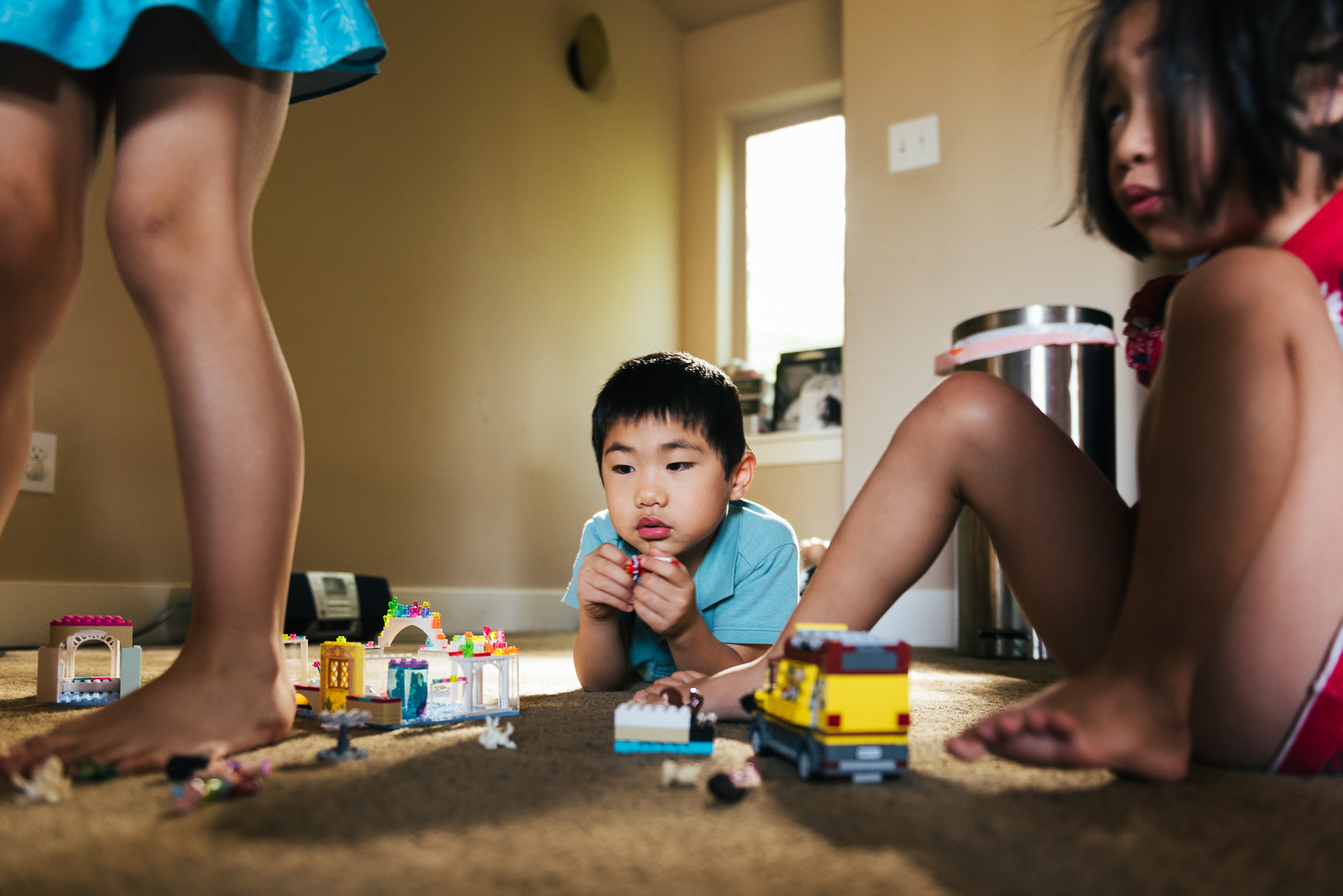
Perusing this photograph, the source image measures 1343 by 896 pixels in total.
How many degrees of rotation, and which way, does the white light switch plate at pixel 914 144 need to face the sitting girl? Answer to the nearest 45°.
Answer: approximately 45° to its left

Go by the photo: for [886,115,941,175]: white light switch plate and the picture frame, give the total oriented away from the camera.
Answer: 0

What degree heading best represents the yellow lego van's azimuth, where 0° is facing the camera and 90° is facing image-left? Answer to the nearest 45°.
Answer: approximately 135°

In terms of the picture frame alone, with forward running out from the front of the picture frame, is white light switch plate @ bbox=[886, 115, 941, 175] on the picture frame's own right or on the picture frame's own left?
on the picture frame's own left

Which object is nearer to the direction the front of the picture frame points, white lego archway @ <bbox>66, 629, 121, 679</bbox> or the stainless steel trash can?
the white lego archway

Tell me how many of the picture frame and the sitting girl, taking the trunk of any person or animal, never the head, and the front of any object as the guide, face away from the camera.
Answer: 0

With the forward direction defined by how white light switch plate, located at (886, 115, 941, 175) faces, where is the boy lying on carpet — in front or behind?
in front

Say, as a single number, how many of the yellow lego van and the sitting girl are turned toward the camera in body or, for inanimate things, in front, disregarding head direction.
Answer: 0

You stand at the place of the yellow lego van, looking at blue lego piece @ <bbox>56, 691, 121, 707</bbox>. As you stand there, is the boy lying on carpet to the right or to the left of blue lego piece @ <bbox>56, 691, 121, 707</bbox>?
right

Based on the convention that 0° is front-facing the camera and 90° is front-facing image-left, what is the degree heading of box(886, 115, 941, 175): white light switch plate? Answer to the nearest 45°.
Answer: approximately 45°

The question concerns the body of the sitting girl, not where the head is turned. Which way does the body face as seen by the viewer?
to the viewer's left
